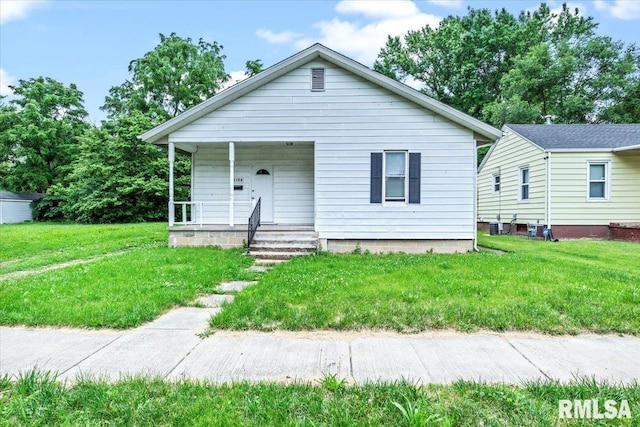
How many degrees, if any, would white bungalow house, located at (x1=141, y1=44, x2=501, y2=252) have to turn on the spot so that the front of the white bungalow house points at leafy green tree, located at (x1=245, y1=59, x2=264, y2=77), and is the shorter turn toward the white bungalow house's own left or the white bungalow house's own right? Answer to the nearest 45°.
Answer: approximately 180°

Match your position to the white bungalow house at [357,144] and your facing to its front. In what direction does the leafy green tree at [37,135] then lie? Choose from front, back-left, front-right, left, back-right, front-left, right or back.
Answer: back-right

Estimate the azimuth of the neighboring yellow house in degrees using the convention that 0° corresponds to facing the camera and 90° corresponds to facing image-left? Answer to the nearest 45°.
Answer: approximately 315°

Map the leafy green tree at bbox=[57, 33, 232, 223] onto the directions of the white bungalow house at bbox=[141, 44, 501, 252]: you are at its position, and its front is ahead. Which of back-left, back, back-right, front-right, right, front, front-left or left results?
back-right

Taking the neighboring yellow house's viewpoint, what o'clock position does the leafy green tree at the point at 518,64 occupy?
The leafy green tree is roughly at 7 o'clock from the neighboring yellow house.

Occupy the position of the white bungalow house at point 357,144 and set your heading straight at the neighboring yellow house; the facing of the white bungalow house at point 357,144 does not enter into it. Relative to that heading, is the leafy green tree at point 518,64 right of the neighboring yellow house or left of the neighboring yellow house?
left

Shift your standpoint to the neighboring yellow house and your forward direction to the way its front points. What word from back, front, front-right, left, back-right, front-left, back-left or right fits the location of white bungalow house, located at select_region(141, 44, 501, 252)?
right

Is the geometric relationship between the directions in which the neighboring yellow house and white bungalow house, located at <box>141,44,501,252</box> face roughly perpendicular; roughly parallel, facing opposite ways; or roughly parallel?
roughly parallel

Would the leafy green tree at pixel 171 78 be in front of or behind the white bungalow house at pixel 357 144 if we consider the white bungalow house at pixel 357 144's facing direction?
behind

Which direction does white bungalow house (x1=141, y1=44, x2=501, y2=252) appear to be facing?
toward the camera

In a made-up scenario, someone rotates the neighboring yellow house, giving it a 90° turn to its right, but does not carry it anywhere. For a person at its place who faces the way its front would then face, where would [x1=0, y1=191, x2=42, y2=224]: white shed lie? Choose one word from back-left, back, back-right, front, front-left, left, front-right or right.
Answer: front-right

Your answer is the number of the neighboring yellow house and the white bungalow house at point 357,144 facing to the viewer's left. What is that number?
0
